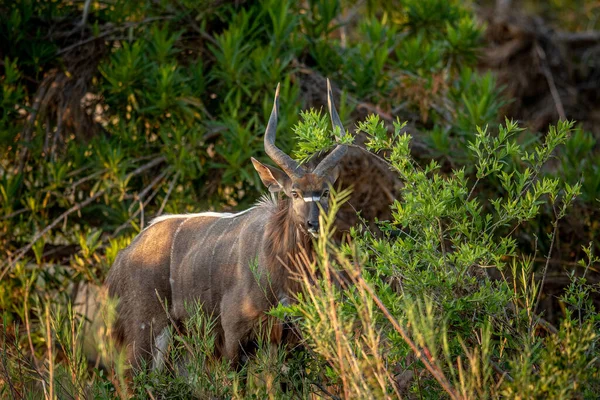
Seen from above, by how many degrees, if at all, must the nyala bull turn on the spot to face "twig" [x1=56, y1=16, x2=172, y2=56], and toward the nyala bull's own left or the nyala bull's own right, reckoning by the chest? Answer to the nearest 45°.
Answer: approximately 135° to the nyala bull's own left

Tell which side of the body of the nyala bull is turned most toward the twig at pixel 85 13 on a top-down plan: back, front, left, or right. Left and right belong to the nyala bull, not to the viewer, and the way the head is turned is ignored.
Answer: back

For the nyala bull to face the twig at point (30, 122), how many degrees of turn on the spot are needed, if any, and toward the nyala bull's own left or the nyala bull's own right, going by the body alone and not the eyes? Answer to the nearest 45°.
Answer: approximately 180°

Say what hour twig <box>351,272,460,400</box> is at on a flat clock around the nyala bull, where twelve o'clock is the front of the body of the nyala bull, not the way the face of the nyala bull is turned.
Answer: The twig is roughly at 1 o'clock from the nyala bull.

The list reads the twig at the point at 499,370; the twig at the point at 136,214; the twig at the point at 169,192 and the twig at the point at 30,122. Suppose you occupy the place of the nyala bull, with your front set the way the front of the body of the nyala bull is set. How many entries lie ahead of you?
1

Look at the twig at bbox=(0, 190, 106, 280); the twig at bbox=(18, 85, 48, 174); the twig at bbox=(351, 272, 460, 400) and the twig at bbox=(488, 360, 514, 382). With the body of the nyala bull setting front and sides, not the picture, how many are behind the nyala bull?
2

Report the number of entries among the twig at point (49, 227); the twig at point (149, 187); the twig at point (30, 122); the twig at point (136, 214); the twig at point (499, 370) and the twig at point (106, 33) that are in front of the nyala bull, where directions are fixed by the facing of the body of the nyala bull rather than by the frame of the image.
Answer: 1

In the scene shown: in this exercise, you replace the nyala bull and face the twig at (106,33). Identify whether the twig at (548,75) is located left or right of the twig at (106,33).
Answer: right

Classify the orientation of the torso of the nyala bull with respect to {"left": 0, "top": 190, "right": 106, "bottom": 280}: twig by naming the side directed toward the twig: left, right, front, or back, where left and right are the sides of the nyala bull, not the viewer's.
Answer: back

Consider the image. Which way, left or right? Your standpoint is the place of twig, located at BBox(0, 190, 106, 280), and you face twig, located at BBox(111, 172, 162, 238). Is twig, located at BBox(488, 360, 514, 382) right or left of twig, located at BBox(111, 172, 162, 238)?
right

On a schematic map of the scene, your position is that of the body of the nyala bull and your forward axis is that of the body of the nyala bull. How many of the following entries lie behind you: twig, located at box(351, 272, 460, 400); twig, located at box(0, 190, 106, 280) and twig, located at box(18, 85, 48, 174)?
2

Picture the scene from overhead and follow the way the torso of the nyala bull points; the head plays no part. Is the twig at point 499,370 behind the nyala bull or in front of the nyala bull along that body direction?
in front

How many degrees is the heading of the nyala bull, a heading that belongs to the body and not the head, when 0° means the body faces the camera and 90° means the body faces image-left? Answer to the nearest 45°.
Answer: approximately 315°

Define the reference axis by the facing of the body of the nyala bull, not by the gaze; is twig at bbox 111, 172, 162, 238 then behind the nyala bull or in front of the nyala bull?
behind
